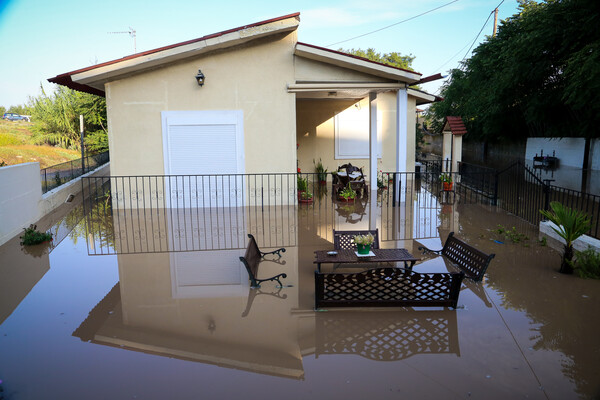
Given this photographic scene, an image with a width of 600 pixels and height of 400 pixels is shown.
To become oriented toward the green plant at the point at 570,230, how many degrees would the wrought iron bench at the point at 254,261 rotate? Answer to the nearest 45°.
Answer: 0° — it already faces it

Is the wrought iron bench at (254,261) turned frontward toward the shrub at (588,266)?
yes

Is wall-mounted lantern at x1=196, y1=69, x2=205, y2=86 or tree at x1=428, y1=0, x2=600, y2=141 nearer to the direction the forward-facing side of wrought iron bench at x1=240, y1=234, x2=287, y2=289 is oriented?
the tree

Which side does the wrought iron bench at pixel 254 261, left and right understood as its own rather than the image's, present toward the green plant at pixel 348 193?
left

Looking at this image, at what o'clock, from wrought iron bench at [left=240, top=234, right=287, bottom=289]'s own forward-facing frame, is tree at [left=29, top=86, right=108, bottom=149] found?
The tree is roughly at 8 o'clock from the wrought iron bench.

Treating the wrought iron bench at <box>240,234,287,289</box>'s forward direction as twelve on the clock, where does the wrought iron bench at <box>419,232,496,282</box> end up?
the wrought iron bench at <box>419,232,496,282</box> is roughly at 12 o'clock from the wrought iron bench at <box>240,234,287,289</box>.

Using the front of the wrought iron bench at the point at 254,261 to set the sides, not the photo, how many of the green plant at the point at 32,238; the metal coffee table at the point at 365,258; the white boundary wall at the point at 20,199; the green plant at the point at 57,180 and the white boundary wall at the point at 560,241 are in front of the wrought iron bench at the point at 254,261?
2

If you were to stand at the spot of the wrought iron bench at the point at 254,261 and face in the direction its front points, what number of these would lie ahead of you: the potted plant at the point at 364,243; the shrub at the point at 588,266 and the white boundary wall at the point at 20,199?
2

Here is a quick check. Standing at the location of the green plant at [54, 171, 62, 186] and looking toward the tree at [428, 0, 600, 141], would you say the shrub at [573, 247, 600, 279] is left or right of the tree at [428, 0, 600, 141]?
right

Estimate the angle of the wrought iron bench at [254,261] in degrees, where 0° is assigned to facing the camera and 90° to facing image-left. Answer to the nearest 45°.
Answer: approximately 270°

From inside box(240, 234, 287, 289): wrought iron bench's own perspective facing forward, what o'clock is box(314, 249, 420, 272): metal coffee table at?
The metal coffee table is roughly at 12 o'clock from the wrought iron bench.

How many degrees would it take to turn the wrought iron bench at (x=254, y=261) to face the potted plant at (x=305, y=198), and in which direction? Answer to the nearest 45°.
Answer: approximately 90° to its left

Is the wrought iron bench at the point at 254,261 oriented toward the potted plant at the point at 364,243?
yes

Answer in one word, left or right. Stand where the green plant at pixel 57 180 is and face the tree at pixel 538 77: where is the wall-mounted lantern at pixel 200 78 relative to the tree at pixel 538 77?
right
